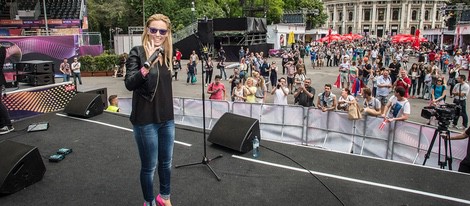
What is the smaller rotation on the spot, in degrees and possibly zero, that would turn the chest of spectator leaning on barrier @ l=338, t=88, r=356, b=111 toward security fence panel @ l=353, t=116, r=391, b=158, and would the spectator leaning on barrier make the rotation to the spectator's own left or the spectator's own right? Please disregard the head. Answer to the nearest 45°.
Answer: approximately 90° to the spectator's own left

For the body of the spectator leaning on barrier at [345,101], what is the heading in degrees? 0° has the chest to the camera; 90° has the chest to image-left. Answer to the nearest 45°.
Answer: approximately 45°

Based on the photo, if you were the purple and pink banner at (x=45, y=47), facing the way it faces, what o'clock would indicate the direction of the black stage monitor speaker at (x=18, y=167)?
The black stage monitor speaker is roughly at 12 o'clock from the purple and pink banner.

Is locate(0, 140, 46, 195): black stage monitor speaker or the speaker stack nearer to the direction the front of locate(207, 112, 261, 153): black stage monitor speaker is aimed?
the black stage monitor speaker

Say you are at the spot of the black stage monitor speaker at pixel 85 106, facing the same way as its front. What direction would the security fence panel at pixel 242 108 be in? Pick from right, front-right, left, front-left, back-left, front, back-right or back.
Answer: back-left
